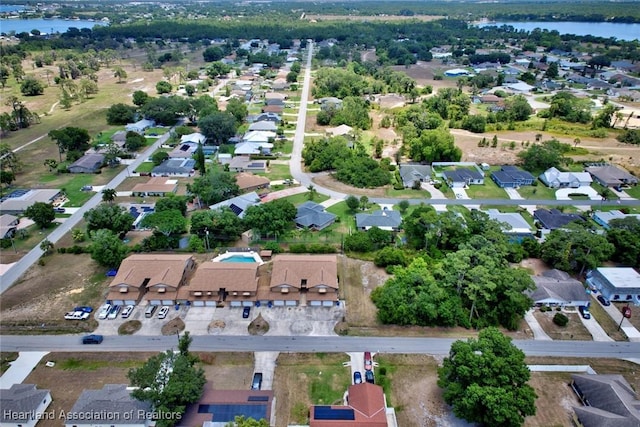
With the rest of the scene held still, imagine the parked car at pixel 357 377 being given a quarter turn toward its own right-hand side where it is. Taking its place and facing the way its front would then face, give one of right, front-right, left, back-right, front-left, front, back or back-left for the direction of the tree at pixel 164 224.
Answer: front-right

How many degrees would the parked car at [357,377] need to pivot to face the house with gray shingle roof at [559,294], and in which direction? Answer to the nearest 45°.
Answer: approximately 135° to its left

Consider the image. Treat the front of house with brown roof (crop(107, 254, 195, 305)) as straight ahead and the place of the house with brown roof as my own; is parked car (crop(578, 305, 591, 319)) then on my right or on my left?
on my left

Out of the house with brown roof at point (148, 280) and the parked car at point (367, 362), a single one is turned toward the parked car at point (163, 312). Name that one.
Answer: the house with brown roof

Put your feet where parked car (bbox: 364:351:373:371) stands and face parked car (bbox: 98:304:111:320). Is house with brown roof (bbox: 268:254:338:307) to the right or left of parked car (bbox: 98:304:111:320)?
right

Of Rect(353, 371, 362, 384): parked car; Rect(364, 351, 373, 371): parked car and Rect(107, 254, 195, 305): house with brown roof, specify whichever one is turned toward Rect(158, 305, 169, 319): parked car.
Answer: the house with brown roof

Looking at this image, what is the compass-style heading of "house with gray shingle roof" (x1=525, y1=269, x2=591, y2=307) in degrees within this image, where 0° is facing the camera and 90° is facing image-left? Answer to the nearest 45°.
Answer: approximately 0°

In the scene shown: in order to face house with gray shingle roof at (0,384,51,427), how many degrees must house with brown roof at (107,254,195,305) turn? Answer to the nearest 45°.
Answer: approximately 45° to its right

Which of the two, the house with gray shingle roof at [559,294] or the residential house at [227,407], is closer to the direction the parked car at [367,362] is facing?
the residential house

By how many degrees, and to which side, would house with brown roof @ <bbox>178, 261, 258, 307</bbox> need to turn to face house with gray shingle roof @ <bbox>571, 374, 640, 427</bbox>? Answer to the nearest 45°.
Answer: approximately 45° to its left

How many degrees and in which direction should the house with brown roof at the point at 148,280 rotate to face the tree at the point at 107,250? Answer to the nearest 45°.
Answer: approximately 135° to its right

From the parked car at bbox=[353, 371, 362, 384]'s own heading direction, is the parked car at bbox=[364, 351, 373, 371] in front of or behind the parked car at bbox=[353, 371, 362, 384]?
behind

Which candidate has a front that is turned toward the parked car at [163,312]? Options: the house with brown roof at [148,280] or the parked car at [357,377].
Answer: the house with brown roof
